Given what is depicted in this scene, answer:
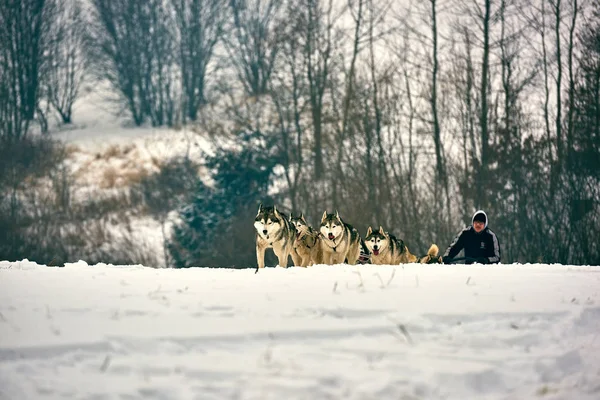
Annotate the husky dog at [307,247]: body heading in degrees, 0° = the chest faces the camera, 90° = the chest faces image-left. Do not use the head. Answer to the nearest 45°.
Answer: approximately 45°

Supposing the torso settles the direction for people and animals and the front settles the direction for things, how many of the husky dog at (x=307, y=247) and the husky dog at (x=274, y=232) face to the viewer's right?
0

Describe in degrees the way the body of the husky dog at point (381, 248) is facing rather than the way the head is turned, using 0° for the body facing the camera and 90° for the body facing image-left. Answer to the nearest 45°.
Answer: approximately 45°

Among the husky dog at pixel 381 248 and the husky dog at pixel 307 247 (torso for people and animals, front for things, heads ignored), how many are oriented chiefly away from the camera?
0

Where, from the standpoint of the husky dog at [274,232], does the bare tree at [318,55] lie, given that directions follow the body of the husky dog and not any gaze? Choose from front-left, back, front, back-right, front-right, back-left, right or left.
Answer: back-right

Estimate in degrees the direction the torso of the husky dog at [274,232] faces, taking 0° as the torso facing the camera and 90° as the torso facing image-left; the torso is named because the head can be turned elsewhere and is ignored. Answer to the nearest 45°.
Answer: approximately 45°

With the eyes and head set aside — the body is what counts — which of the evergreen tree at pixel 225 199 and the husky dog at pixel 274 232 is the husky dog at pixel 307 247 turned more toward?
the husky dog

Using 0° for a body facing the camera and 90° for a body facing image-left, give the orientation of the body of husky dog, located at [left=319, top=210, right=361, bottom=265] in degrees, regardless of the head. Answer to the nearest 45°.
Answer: approximately 45°

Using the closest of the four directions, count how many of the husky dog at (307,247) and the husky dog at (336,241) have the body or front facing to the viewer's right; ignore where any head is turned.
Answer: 0

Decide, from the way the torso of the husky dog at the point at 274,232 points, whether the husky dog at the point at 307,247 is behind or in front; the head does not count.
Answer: behind
